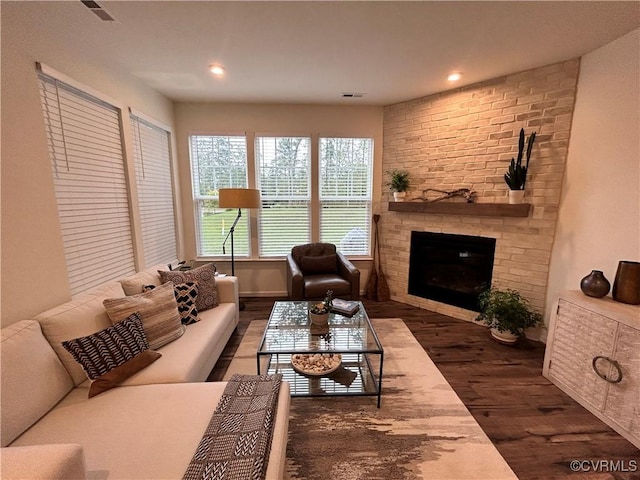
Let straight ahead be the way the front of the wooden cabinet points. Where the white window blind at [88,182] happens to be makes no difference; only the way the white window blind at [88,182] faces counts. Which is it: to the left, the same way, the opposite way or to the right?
the opposite way

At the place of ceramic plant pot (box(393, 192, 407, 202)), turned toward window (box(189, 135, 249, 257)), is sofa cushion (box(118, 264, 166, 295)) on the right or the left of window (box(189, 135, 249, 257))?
left

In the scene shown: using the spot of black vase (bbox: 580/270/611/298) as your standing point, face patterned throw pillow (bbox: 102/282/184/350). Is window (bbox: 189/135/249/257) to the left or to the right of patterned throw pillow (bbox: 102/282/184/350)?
right

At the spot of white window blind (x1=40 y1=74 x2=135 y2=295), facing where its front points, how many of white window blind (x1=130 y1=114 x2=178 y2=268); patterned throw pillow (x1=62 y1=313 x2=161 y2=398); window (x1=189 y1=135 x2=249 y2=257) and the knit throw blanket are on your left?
2

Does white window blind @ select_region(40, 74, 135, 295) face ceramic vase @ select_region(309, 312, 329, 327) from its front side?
yes

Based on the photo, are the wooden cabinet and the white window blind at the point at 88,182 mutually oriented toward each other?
yes

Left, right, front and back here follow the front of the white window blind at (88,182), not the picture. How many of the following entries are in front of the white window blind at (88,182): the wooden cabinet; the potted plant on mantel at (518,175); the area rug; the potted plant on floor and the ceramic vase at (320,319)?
5

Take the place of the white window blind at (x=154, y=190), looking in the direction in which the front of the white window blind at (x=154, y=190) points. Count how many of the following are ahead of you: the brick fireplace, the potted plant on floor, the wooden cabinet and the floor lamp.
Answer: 4

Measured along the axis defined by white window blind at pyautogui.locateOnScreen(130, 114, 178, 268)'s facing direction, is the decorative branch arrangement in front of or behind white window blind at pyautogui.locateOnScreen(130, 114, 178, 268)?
in front

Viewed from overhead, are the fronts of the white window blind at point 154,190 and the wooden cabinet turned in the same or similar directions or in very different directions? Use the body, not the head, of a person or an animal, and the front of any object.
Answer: very different directions

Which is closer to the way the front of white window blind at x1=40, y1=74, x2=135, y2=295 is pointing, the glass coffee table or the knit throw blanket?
the glass coffee table

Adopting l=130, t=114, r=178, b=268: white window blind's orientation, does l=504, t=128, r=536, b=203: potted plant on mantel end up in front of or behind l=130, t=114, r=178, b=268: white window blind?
in front

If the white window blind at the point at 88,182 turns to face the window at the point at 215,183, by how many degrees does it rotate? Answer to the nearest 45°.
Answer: approximately 90° to its left

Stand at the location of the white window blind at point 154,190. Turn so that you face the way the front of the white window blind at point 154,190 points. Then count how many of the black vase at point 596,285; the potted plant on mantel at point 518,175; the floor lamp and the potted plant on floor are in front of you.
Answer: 4

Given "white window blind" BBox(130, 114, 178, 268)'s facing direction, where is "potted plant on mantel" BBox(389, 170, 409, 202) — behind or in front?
in front
